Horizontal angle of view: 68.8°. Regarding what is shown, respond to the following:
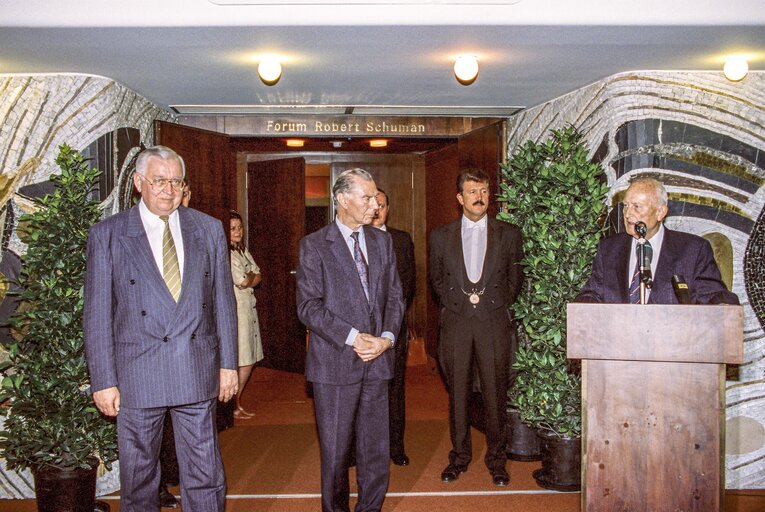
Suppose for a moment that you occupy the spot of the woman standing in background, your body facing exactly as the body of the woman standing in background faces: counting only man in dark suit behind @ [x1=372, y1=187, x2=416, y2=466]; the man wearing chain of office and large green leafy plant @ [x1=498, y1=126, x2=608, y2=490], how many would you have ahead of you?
3

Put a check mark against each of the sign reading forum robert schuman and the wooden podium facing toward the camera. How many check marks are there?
2

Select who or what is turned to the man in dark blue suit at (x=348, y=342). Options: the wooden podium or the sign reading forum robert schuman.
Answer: the sign reading forum robert schuman

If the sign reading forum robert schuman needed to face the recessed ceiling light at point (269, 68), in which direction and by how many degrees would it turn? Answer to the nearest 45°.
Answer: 0° — it already faces it

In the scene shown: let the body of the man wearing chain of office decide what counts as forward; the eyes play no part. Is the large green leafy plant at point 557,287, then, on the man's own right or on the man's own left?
on the man's own left

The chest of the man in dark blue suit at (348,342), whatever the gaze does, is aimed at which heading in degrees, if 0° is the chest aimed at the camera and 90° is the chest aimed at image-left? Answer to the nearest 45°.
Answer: approximately 315°

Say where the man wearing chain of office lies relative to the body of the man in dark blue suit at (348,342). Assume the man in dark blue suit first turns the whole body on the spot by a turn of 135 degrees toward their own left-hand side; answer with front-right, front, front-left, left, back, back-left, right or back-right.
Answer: front-right

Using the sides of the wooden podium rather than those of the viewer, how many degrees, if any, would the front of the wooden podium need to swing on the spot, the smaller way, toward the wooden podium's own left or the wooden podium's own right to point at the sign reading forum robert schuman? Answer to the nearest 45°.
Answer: approximately 135° to the wooden podium's own right
